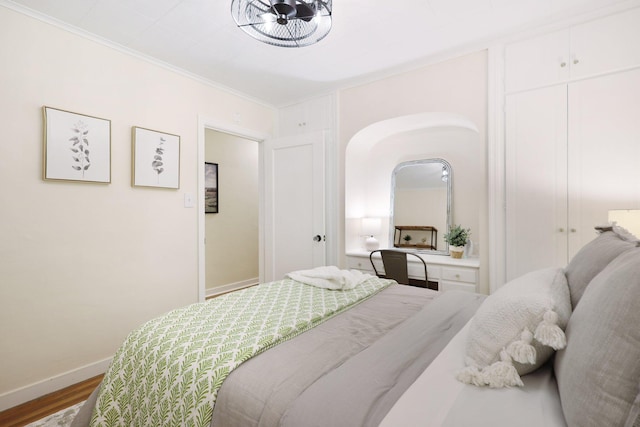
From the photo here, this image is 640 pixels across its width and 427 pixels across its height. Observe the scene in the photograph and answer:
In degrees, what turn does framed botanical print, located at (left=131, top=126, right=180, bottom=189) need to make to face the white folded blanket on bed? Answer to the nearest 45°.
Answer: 0° — it already faces it

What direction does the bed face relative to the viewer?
to the viewer's left

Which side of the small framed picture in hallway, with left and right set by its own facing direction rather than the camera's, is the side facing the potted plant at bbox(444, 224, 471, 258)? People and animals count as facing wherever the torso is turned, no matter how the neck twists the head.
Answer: front

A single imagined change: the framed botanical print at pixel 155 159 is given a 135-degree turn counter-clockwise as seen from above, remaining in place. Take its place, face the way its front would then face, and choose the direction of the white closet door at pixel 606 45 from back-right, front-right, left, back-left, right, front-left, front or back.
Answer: back-right

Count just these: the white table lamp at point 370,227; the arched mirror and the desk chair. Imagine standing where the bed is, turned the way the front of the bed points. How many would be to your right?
3

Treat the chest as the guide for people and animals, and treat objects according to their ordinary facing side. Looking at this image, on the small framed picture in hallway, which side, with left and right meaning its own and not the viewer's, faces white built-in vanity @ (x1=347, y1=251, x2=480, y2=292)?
front

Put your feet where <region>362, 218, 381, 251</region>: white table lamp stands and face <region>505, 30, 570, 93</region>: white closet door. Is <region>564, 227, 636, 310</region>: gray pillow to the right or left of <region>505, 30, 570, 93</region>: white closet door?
right

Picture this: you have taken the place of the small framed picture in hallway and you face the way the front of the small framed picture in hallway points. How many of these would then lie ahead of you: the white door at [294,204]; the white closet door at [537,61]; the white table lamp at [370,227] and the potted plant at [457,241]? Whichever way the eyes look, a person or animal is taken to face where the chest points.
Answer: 4

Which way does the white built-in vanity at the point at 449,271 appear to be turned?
toward the camera

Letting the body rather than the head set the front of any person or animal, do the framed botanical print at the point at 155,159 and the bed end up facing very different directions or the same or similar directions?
very different directions

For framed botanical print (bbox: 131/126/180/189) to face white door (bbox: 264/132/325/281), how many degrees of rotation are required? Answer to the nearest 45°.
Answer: approximately 45° to its left

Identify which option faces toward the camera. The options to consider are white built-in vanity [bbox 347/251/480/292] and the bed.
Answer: the white built-in vanity

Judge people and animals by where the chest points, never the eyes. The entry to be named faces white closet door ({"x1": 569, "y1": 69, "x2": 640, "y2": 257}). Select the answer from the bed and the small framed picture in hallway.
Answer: the small framed picture in hallway

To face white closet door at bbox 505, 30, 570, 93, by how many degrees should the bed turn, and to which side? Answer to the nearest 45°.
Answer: approximately 135° to its right

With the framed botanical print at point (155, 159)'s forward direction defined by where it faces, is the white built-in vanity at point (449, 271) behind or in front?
in front

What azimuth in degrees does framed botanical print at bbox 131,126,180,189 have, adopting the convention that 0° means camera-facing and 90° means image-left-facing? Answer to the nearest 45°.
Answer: approximately 315°

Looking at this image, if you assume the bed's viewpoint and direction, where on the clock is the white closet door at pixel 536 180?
The white closet door is roughly at 4 o'clock from the bed.

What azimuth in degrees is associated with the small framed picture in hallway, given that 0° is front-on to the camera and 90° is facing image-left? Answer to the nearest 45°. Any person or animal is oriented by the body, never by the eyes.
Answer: approximately 315°

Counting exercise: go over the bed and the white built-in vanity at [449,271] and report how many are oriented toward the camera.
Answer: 1
